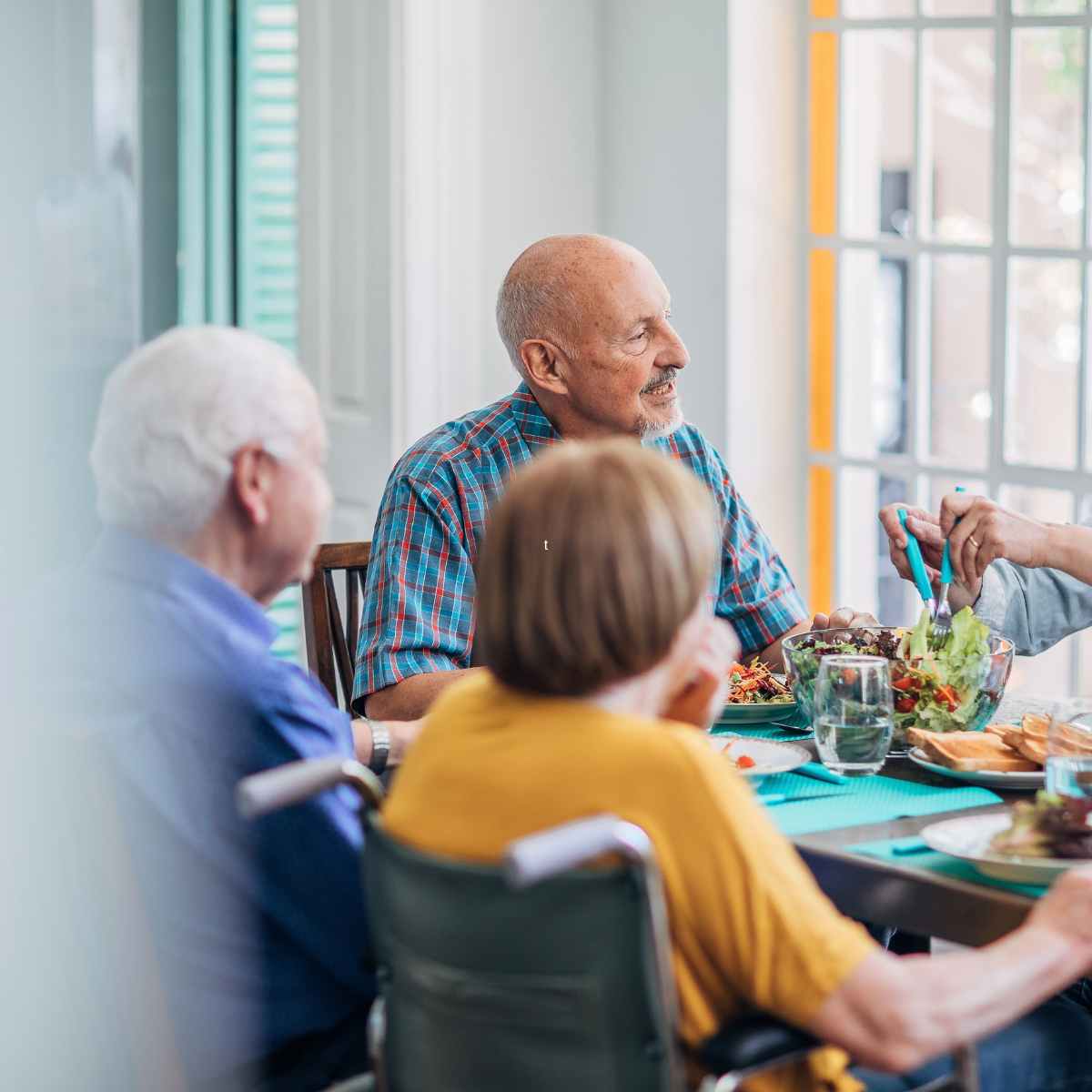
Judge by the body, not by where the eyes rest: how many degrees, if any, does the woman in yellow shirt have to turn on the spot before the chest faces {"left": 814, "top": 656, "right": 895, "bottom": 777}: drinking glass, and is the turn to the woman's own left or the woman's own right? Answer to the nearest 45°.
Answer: approximately 45° to the woman's own left

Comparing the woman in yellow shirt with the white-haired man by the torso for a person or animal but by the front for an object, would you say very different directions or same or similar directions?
same or similar directions

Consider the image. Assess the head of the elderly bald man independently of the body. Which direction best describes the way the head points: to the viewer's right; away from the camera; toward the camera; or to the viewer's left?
to the viewer's right

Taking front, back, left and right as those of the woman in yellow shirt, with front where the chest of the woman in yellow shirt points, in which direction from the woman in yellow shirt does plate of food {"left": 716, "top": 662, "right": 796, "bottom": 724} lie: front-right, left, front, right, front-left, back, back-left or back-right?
front-left

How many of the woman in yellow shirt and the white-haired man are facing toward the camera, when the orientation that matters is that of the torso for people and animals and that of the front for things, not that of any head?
0

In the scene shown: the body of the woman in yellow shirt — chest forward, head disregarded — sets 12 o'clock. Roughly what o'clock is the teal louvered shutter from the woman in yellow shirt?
The teal louvered shutter is roughly at 10 o'clock from the woman in yellow shirt.

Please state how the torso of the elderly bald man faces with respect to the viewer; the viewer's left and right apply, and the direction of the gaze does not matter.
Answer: facing the viewer and to the right of the viewer

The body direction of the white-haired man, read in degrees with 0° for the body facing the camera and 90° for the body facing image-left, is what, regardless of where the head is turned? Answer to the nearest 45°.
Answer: approximately 225°

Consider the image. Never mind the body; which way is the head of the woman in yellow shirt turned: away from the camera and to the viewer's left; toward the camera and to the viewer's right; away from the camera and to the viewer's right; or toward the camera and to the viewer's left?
away from the camera and to the viewer's right

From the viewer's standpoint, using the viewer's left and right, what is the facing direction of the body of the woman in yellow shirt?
facing away from the viewer and to the right of the viewer

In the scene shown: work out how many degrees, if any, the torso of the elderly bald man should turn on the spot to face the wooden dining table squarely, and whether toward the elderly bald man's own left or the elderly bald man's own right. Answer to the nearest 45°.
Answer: approximately 45° to the elderly bald man's own right
